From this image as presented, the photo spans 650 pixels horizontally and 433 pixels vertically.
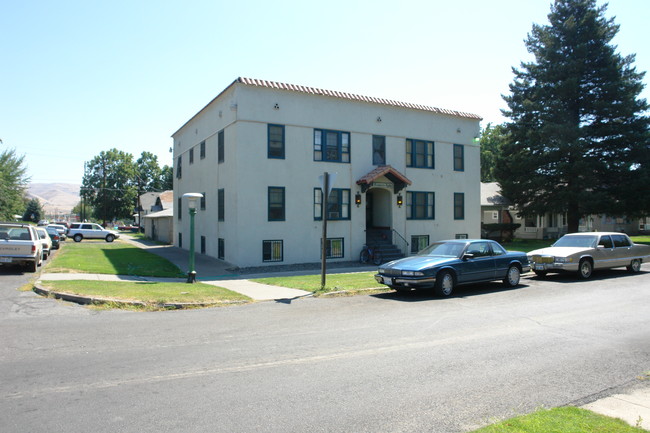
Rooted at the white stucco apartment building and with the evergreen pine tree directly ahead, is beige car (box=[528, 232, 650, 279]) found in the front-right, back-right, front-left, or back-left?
front-right

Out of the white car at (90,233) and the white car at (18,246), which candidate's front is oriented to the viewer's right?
the white car at (90,233)

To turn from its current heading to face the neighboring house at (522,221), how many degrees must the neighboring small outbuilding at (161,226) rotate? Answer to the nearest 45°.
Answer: approximately 135° to its left

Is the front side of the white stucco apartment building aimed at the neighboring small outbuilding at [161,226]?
no

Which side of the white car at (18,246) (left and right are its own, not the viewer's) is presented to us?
back

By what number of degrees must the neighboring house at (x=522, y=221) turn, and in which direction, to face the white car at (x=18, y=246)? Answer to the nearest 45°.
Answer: approximately 45° to its right

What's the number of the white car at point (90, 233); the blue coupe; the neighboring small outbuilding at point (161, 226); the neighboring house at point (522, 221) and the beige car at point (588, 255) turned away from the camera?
0

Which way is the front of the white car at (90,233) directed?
to the viewer's right

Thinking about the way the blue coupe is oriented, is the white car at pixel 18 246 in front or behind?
in front

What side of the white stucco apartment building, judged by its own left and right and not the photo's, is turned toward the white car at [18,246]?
right

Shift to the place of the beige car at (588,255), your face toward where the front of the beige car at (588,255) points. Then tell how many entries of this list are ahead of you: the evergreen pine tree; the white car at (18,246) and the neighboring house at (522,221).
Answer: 1

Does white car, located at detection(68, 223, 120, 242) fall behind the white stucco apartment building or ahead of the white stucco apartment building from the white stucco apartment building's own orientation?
behind

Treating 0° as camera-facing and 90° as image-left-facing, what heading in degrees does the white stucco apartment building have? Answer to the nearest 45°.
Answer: approximately 315°

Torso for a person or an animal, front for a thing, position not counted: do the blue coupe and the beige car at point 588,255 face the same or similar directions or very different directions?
same or similar directions
